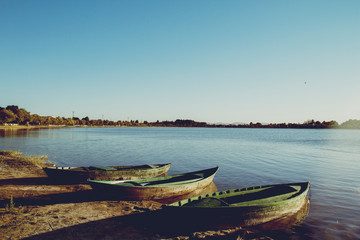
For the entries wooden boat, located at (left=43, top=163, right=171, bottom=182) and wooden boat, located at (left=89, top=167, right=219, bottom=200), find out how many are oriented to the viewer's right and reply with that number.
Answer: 2

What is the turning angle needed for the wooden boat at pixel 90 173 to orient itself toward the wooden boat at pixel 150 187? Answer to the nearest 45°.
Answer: approximately 45° to its right

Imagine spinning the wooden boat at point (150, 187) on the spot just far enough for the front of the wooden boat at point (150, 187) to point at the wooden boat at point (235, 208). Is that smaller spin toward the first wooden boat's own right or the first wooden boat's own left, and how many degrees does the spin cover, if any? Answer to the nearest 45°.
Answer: approximately 45° to the first wooden boat's own right

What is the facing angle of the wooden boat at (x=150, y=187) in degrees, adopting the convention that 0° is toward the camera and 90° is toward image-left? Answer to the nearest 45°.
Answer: approximately 270°

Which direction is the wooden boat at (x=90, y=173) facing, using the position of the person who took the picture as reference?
facing to the right of the viewer

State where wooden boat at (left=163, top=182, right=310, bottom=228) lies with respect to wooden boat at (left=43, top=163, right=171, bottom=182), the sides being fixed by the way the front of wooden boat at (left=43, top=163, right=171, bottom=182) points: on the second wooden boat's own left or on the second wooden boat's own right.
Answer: on the second wooden boat's own right
